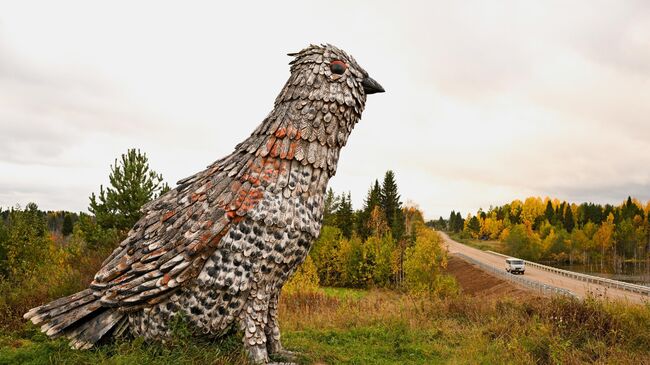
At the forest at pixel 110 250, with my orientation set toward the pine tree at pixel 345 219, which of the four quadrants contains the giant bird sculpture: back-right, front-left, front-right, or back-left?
back-right

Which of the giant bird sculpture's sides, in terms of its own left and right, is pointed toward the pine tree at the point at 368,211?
left

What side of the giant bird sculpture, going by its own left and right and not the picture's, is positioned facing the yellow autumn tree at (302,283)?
left

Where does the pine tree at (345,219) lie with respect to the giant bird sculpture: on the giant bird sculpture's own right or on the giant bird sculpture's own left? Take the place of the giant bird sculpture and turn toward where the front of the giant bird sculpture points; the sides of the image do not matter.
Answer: on the giant bird sculpture's own left

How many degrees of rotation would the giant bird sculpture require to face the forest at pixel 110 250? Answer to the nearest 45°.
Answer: approximately 90° to its left

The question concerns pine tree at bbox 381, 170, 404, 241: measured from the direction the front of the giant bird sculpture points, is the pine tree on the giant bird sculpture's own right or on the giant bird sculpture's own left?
on the giant bird sculpture's own left

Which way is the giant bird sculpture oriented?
to the viewer's right
